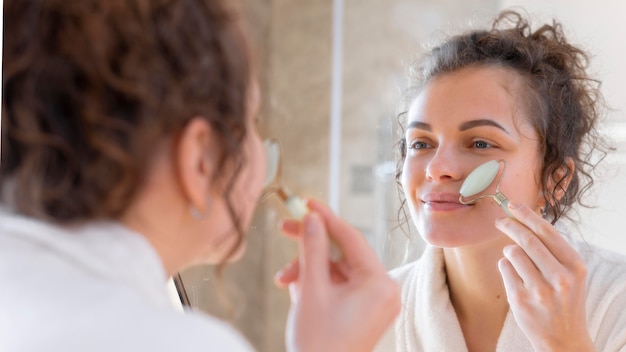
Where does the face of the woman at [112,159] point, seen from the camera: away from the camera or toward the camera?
away from the camera

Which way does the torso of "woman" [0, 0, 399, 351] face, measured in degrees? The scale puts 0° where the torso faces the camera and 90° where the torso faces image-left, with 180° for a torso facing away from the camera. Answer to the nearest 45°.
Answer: approximately 225°
